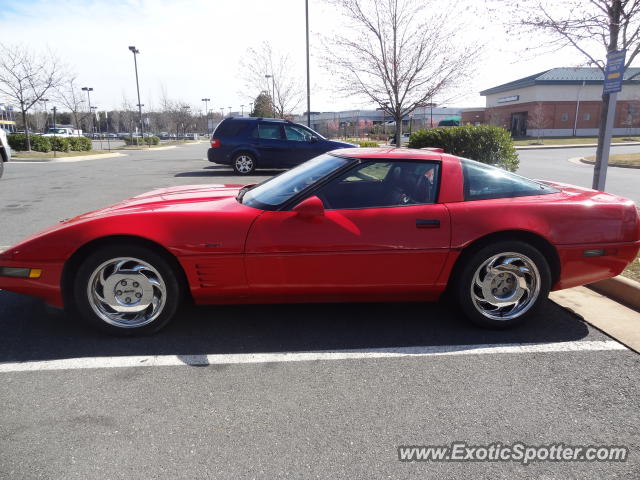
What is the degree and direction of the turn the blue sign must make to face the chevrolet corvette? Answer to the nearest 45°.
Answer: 0° — it already faces it

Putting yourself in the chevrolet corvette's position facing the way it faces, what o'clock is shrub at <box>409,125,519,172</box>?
The shrub is roughly at 4 o'clock from the chevrolet corvette.

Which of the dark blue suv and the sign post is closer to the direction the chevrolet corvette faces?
the dark blue suv

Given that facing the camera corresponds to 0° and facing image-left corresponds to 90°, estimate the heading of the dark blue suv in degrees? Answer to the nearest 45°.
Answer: approximately 270°

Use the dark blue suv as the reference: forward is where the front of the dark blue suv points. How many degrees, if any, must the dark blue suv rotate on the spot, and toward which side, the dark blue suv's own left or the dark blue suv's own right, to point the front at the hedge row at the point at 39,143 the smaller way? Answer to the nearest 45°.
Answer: approximately 135° to the dark blue suv's own left

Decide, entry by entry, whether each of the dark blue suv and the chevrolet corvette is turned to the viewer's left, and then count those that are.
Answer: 1

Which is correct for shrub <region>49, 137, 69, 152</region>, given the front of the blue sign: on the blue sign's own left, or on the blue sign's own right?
on the blue sign's own right

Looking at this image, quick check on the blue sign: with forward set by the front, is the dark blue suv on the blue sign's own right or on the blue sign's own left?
on the blue sign's own right

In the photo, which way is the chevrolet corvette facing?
to the viewer's left

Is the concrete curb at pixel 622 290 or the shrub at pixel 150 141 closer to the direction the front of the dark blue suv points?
the concrete curb
